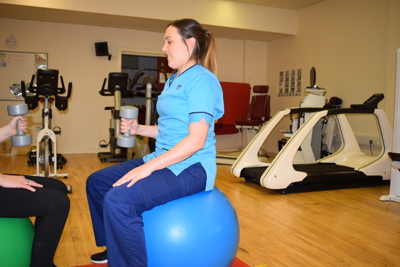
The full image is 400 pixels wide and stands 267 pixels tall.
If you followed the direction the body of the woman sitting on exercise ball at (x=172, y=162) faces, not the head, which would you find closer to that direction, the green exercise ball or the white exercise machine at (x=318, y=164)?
the green exercise ball

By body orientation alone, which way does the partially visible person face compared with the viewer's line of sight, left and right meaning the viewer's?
facing to the right of the viewer

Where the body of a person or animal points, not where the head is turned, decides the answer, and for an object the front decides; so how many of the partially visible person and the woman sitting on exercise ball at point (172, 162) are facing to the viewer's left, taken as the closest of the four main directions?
1

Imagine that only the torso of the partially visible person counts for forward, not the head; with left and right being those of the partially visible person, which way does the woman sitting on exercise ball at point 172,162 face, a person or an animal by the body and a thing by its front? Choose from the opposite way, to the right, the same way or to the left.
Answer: the opposite way

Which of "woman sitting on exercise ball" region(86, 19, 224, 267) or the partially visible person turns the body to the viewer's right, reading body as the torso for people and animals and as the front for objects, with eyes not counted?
the partially visible person

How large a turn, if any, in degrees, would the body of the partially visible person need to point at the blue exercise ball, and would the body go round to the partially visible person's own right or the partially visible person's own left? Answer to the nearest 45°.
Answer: approximately 45° to the partially visible person's own right

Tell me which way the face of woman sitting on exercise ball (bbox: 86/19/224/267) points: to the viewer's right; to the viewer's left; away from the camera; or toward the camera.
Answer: to the viewer's left

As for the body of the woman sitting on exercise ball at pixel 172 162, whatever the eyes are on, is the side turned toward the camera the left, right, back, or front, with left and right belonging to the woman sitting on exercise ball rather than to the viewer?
left
